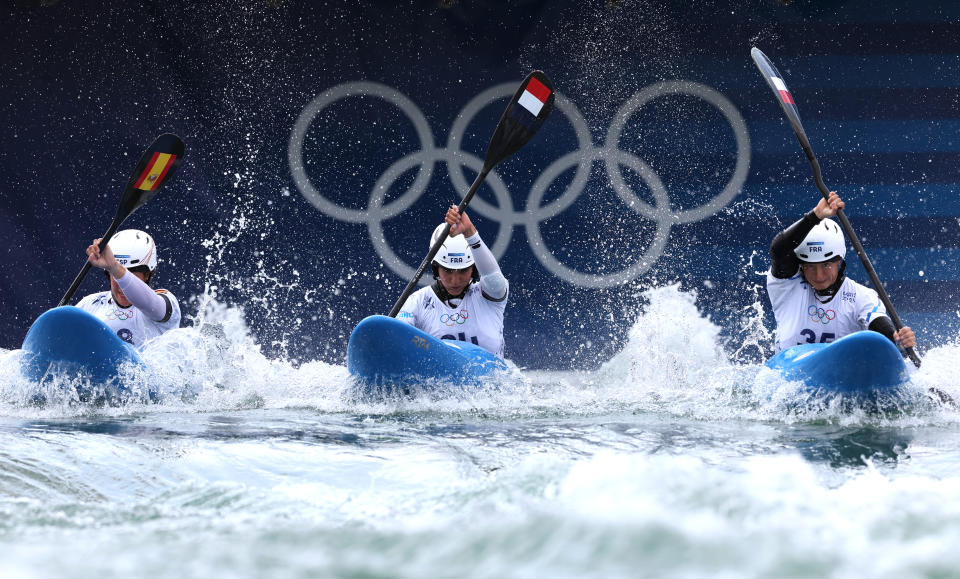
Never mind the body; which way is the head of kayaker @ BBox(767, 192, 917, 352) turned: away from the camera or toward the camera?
toward the camera

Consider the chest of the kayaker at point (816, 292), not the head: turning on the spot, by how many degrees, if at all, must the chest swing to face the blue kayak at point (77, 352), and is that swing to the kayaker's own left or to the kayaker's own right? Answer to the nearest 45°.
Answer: approximately 90° to the kayaker's own right

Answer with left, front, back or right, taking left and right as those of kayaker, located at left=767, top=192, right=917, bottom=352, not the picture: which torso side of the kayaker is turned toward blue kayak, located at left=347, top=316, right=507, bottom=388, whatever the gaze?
right

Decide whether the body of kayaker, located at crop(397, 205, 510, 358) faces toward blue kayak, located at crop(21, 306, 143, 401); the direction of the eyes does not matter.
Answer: no

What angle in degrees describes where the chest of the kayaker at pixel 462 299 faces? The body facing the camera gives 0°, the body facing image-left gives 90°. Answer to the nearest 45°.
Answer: approximately 0°

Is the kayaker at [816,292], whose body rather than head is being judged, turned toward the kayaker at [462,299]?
no

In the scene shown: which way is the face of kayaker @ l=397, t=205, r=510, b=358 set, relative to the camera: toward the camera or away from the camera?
toward the camera

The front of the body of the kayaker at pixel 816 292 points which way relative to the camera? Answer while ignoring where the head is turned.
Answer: toward the camera

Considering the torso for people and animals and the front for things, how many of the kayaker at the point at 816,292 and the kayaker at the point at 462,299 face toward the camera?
2

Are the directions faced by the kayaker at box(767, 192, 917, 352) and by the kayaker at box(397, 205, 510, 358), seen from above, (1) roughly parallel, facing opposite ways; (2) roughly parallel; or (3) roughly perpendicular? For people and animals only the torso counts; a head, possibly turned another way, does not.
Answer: roughly parallel

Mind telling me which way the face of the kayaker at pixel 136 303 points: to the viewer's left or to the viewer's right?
to the viewer's left

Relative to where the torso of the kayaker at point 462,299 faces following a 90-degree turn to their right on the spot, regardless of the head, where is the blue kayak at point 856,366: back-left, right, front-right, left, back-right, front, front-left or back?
back-left

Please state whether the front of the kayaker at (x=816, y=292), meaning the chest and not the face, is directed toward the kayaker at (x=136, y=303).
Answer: no

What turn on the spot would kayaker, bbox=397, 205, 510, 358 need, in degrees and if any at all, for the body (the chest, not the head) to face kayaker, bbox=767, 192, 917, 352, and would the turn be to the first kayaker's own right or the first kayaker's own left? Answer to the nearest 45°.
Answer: approximately 90° to the first kayaker's own left

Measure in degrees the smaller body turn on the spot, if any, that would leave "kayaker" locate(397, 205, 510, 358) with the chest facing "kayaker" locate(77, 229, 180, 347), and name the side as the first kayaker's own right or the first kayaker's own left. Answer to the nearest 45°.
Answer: approximately 90° to the first kayaker's own right
